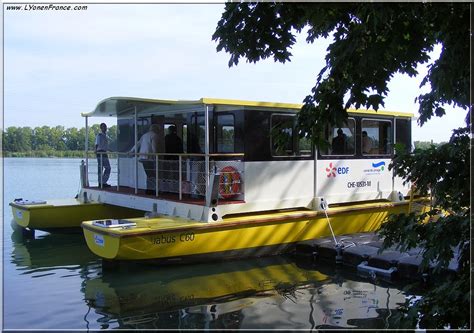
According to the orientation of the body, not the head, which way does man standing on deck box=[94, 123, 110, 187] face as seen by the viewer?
to the viewer's right

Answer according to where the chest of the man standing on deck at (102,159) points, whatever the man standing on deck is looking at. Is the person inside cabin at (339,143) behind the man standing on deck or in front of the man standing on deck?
in front

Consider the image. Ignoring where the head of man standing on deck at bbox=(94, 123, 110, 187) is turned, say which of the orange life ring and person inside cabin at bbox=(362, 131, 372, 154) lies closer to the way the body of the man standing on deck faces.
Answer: the orange life ring
